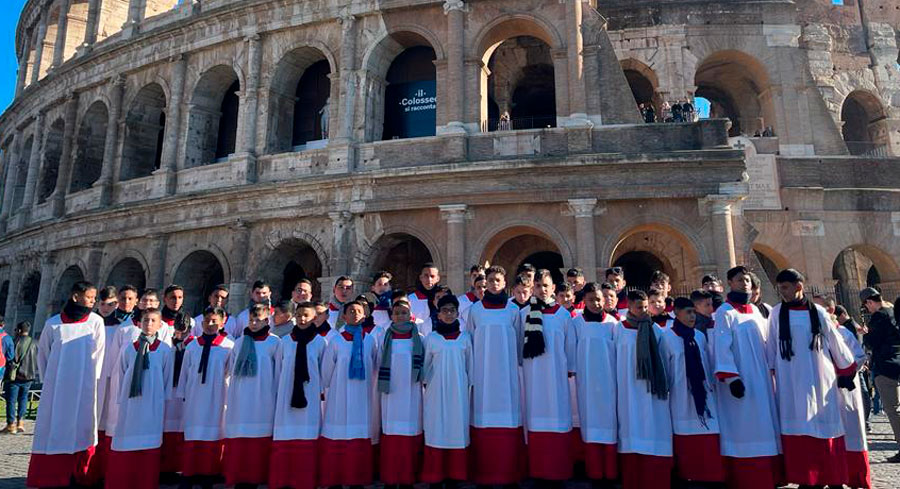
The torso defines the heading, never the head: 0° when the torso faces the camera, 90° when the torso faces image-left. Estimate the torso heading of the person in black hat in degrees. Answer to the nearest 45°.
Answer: approximately 90°
